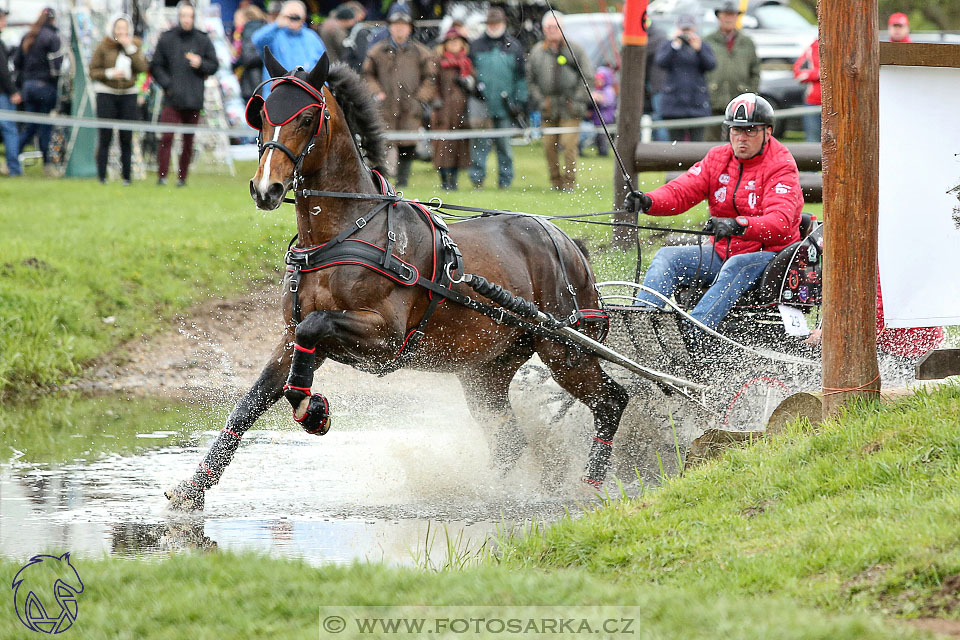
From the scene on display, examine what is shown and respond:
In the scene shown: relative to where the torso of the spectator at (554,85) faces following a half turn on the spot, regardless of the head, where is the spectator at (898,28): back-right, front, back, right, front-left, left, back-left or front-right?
right

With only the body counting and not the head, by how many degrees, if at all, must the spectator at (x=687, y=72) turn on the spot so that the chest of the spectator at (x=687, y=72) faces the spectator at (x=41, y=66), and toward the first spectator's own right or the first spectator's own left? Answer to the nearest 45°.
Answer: approximately 90° to the first spectator's own right

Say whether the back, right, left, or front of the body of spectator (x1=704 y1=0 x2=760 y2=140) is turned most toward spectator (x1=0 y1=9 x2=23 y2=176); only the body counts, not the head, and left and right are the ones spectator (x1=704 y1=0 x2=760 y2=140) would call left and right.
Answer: right

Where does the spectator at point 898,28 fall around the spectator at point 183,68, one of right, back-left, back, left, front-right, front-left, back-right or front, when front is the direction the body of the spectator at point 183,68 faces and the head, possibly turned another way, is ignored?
left

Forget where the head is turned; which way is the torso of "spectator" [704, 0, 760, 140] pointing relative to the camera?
toward the camera

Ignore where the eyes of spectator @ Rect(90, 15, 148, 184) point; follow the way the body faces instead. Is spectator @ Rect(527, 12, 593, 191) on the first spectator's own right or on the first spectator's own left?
on the first spectator's own left

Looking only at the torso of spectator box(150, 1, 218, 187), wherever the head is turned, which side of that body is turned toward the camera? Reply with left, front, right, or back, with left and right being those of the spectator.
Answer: front

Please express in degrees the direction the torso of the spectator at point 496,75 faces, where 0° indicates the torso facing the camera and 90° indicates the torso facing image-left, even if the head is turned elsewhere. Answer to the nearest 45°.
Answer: approximately 0°

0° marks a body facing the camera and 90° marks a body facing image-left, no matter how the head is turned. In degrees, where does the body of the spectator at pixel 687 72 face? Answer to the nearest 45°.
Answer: approximately 0°

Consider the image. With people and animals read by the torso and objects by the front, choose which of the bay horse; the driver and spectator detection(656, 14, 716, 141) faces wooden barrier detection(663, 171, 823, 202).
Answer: the spectator

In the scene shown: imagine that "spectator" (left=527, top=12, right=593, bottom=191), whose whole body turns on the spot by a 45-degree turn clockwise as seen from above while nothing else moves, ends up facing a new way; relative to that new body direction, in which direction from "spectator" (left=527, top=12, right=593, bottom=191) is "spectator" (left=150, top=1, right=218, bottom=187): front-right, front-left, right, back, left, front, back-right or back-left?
front-right

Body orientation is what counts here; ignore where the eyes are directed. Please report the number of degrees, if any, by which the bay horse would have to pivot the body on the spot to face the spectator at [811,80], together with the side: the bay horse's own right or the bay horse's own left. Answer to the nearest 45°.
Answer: approximately 180°

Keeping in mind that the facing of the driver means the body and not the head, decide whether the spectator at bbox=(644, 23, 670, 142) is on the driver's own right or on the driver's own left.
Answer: on the driver's own right

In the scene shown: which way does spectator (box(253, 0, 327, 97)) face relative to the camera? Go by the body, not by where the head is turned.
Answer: toward the camera

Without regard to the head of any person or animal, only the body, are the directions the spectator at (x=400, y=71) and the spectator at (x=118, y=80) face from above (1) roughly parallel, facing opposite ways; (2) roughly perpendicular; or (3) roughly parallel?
roughly parallel

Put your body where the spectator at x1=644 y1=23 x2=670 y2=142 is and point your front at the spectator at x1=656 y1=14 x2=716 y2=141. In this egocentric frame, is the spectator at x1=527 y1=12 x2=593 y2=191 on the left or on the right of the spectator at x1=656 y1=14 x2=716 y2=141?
right
